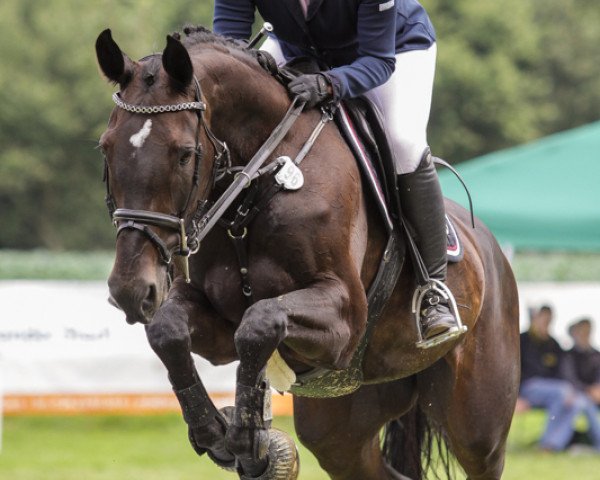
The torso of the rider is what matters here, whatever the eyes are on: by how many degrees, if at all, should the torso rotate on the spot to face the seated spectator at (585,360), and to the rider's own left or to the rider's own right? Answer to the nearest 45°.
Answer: approximately 180°

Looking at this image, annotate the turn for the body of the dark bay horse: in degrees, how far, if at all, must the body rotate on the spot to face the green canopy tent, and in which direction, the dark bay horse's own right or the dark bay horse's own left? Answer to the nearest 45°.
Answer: approximately 180°

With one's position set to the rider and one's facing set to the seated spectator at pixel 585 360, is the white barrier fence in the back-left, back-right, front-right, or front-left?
front-left

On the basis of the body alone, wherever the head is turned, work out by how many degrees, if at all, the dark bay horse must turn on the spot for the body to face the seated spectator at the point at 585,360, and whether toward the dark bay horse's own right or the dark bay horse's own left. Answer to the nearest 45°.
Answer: approximately 180°

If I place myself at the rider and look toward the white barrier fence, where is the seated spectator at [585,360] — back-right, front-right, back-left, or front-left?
front-right

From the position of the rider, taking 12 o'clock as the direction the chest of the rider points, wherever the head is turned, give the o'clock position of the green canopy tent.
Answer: The green canopy tent is roughly at 5 o'clock from the rider.

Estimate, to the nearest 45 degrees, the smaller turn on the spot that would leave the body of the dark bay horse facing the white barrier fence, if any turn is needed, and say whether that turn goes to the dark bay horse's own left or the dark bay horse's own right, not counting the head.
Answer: approximately 135° to the dark bay horse's own right

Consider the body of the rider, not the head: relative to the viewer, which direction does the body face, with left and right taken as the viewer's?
facing the viewer and to the left of the viewer

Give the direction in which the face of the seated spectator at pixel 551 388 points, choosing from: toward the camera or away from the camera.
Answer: toward the camera
